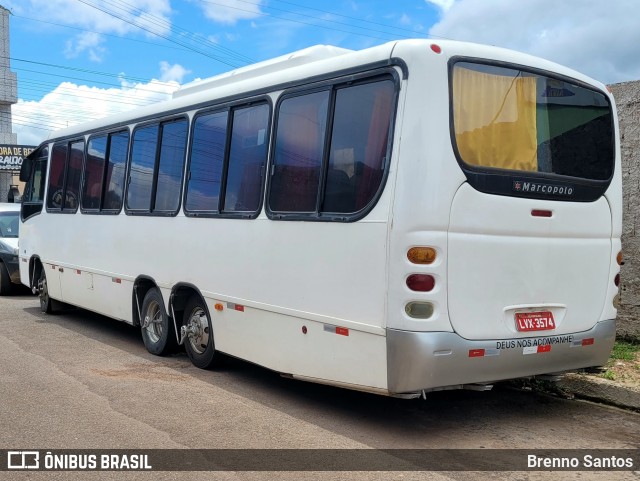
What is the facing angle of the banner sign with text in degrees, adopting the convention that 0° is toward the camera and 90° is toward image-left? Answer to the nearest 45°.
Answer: approximately 0°

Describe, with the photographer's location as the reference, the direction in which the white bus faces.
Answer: facing away from the viewer and to the left of the viewer

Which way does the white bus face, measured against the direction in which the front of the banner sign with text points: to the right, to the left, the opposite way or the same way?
the opposite way

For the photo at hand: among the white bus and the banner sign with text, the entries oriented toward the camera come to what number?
1

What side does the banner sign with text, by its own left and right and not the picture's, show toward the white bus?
front

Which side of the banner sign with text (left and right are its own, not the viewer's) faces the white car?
front
